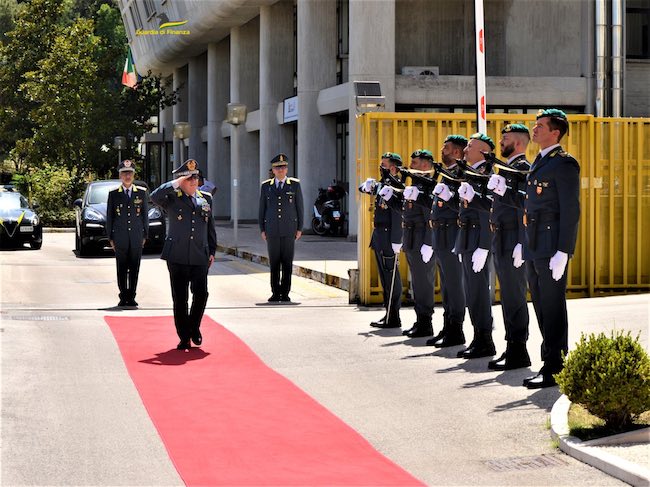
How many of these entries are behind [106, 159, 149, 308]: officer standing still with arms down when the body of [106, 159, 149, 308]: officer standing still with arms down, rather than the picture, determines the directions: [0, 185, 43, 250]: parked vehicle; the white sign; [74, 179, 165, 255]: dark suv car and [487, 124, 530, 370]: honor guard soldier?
3

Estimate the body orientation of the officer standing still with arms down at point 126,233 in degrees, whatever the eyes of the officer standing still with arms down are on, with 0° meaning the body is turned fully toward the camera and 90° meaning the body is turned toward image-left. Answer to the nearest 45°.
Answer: approximately 0°

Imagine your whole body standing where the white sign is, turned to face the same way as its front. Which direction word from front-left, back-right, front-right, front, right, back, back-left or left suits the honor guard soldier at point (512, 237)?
front-left

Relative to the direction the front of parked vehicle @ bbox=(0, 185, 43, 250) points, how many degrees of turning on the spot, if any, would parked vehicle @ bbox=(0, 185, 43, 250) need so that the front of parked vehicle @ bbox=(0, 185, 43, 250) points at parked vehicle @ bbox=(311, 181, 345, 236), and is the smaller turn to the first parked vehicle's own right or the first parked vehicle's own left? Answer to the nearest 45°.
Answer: approximately 90° to the first parked vehicle's own left

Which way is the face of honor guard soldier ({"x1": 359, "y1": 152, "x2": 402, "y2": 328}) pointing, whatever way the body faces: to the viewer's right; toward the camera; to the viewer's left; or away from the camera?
to the viewer's left

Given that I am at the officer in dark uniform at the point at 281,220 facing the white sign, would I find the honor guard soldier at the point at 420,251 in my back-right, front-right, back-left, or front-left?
back-right

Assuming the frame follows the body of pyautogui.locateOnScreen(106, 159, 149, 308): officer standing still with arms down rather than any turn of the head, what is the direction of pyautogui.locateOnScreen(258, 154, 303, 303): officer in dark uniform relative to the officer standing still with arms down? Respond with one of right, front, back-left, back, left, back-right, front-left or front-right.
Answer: left

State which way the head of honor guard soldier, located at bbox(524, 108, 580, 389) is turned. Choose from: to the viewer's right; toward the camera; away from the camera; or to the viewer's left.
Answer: to the viewer's left

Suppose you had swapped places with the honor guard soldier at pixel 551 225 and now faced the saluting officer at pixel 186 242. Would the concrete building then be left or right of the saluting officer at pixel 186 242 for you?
right

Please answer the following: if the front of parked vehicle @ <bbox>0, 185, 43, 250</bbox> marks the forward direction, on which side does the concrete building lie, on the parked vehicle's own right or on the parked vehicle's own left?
on the parked vehicle's own left

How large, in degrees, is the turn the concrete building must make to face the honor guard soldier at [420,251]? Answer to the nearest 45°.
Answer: approximately 45° to its left
